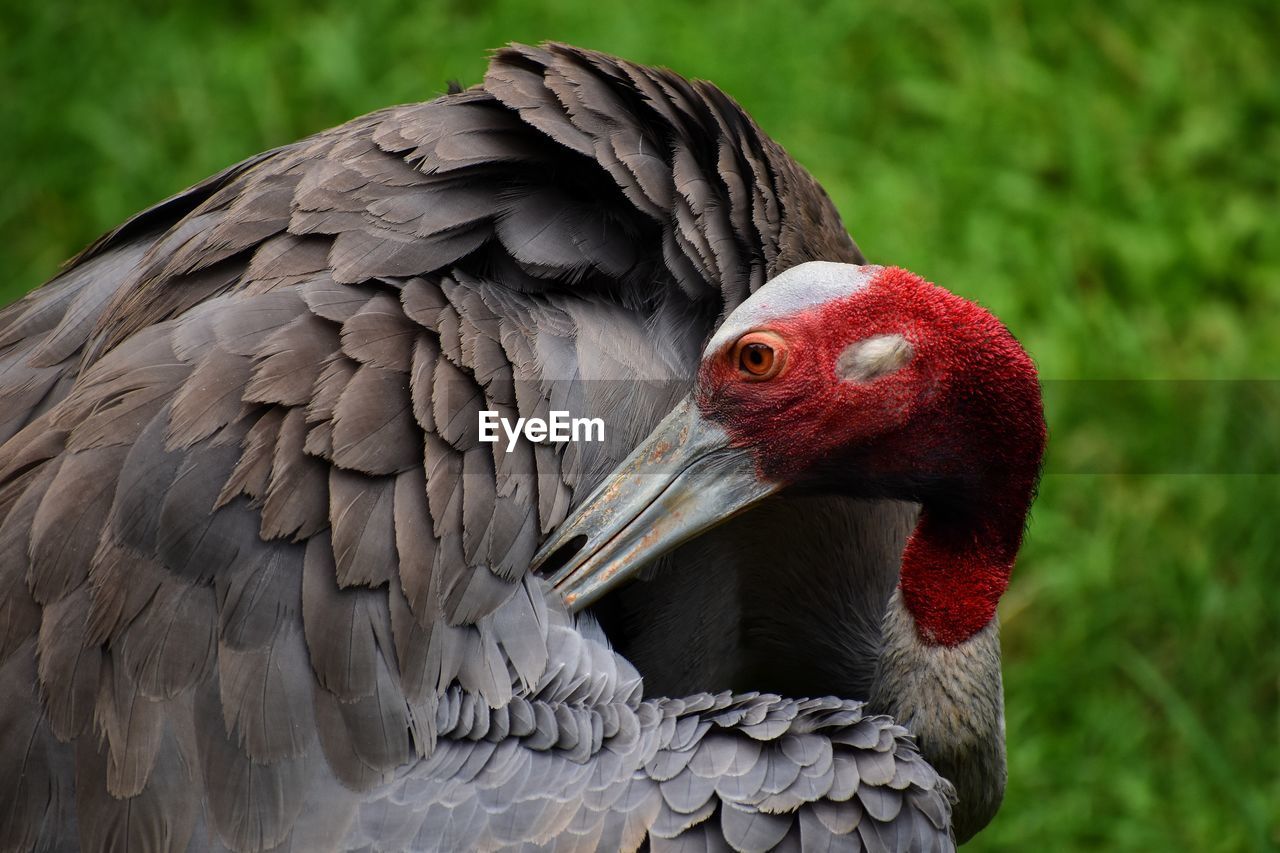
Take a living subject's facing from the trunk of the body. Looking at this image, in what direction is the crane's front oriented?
to the viewer's right
